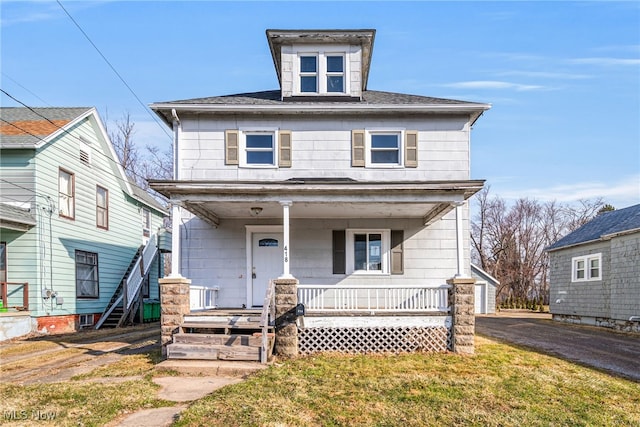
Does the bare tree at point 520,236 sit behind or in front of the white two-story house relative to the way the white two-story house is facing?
behind

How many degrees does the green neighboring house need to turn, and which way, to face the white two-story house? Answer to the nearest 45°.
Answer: approximately 90° to its left

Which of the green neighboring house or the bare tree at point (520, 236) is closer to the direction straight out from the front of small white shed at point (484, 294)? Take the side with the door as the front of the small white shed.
the green neighboring house

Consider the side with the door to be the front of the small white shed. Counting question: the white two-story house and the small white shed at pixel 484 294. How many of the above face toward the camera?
2

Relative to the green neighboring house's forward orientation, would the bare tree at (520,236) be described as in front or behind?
behind
